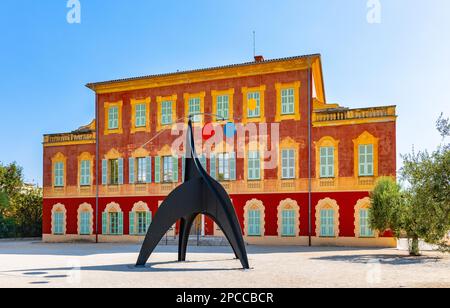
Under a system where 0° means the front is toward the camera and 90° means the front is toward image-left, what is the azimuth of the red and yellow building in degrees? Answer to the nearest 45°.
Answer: approximately 0°

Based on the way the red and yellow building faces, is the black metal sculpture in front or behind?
in front
